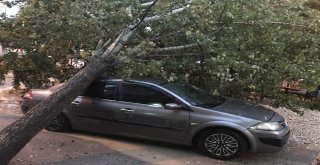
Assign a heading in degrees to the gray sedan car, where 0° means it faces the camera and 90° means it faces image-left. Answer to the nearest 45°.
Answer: approximately 315°
